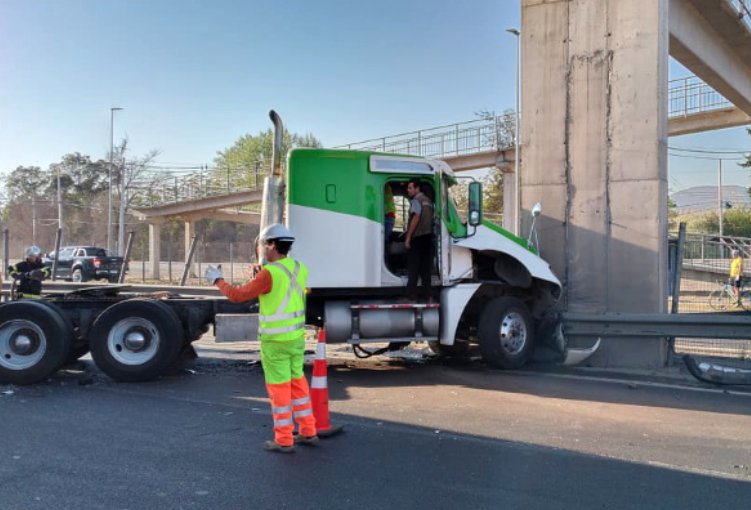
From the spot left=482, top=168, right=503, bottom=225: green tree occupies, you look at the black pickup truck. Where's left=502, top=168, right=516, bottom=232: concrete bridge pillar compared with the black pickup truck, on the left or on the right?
left

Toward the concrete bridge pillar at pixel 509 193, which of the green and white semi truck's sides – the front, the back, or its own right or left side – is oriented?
left

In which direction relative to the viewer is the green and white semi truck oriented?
to the viewer's right

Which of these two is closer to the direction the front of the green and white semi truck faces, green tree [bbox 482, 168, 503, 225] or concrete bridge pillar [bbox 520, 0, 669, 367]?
the concrete bridge pillar

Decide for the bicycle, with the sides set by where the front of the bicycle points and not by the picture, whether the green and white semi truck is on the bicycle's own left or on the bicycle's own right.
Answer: on the bicycle's own left

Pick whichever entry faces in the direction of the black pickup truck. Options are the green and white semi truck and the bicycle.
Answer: the bicycle

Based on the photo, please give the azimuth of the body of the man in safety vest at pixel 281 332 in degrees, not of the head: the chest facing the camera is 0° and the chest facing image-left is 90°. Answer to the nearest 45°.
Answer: approximately 135°
